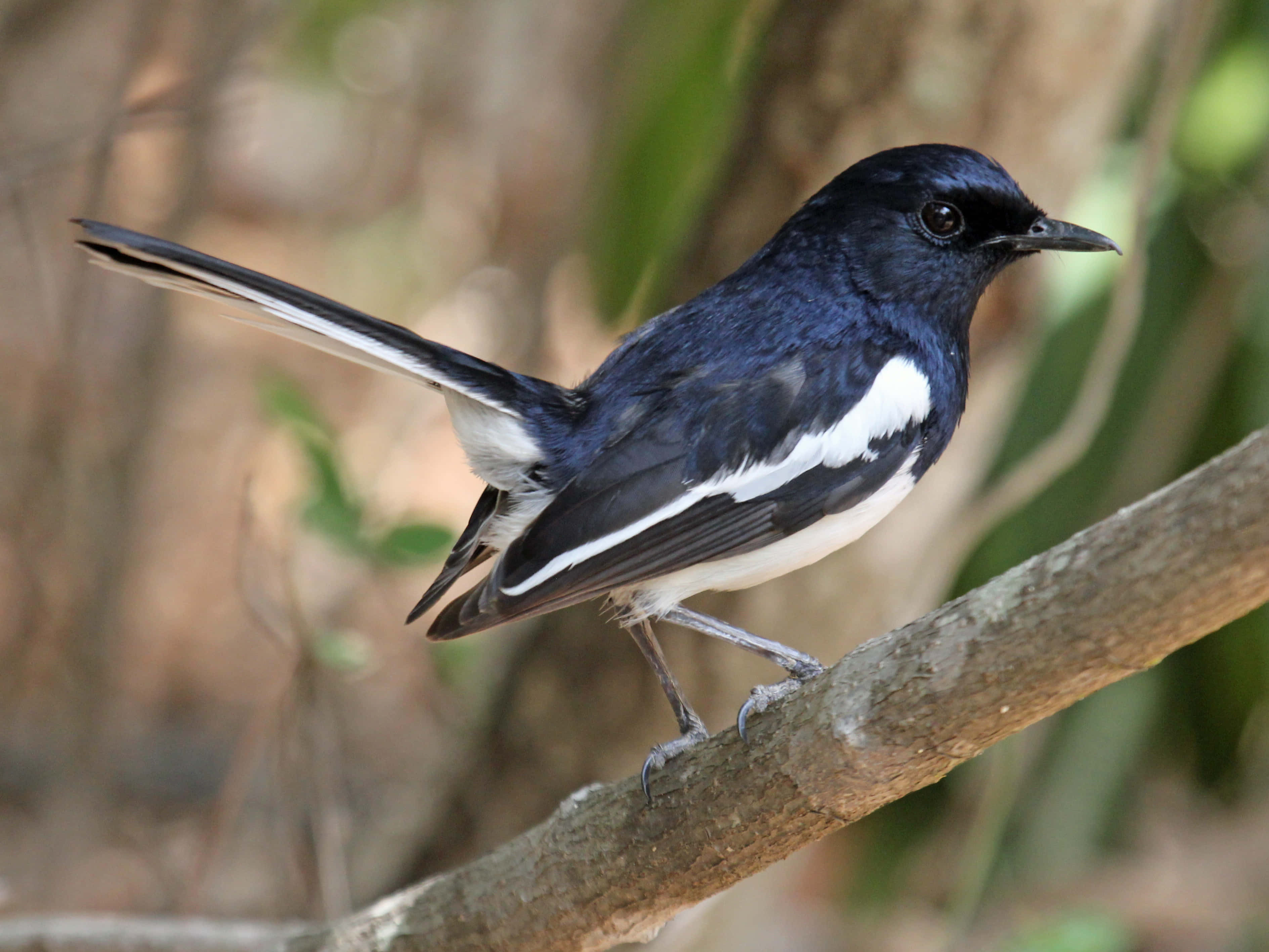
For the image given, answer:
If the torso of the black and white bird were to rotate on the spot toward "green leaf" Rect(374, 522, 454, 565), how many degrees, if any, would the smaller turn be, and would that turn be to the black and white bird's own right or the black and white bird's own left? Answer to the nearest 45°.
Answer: approximately 135° to the black and white bird's own left

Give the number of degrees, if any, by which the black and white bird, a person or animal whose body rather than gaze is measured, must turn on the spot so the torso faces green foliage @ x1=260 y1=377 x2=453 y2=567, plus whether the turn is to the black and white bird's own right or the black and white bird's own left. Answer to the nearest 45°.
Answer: approximately 135° to the black and white bird's own left

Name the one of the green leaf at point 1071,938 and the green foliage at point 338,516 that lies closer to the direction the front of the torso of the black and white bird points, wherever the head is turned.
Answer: the green leaf

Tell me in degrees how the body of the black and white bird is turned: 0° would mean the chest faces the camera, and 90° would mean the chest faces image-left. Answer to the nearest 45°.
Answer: approximately 270°

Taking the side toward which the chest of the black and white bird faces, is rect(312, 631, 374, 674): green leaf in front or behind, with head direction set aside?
behind

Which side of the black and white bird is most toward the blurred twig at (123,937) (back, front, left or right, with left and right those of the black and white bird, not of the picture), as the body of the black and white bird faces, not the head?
back

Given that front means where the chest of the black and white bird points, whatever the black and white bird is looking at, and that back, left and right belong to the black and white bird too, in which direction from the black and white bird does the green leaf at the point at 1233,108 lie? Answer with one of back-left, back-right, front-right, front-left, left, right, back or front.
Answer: front-left
